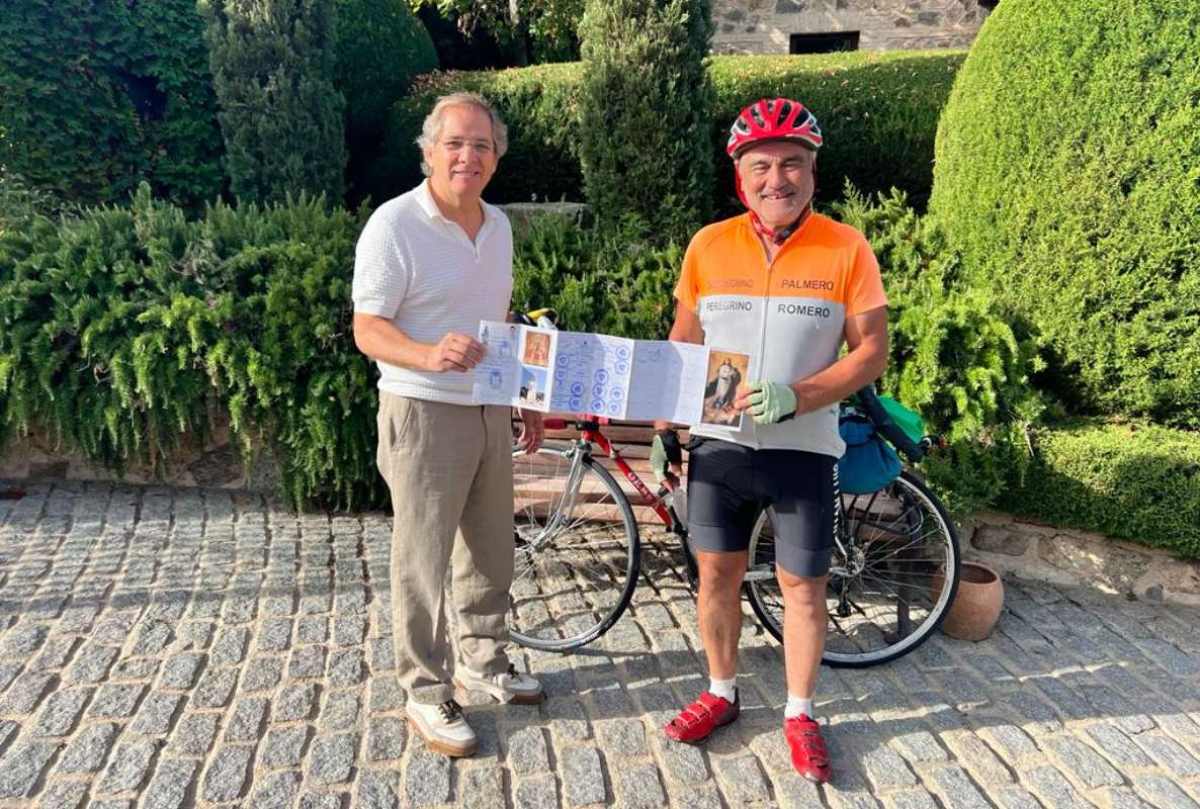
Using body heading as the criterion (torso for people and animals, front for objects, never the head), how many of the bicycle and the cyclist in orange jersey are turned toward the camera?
1

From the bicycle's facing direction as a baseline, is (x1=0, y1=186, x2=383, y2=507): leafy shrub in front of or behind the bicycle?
in front

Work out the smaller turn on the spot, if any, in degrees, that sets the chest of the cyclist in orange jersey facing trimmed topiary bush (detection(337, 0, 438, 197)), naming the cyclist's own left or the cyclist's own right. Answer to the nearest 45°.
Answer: approximately 135° to the cyclist's own right

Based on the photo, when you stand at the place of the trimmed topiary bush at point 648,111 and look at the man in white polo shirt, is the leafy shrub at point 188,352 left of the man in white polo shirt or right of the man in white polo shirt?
right

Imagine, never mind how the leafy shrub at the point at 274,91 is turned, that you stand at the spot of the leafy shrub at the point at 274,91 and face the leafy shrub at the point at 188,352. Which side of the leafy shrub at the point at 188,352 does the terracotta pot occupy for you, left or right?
left

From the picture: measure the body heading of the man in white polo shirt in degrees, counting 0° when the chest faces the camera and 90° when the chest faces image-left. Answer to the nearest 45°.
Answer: approximately 315°

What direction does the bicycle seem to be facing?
to the viewer's left

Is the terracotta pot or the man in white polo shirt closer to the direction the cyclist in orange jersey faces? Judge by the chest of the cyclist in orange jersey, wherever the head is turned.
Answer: the man in white polo shirt

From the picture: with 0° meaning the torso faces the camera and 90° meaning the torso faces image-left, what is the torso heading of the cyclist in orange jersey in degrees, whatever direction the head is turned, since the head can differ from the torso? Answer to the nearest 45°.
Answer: approximately 0°

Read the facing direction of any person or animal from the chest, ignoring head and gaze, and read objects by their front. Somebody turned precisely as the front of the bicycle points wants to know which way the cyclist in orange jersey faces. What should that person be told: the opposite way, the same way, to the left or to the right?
to the left
